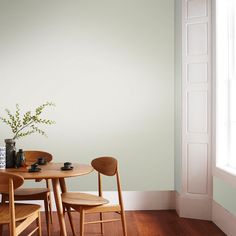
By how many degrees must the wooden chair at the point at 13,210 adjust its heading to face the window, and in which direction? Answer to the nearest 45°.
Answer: approximately 45° to its right

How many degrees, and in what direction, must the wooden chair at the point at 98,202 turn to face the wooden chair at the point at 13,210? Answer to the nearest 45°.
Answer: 0° — it already faces it

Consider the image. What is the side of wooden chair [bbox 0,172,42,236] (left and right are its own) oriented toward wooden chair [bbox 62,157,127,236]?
front

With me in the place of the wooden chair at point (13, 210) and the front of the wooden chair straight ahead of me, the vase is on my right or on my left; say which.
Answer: on my left

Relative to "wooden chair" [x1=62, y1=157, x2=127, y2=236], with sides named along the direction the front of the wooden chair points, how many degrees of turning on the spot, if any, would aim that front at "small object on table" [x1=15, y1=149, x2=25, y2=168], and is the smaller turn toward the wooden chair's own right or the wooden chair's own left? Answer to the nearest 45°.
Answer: approximately 45° to the wooden chair's own right

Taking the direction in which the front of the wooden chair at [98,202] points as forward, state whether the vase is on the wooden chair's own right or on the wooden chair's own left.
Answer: on the wooden chair's own right

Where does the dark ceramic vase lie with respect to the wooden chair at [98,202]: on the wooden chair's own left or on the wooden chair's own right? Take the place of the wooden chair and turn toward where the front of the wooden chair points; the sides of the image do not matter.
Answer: on the wooden chair's own right

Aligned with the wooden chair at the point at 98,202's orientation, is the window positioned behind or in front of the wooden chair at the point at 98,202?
behind

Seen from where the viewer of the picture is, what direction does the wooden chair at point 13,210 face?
facing away from the viewer and to the right of the viewer

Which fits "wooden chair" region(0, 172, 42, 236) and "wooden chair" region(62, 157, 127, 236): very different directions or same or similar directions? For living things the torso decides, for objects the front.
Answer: very different directions

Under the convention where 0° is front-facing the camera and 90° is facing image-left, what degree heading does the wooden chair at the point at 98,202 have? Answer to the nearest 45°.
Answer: approximately 45°
